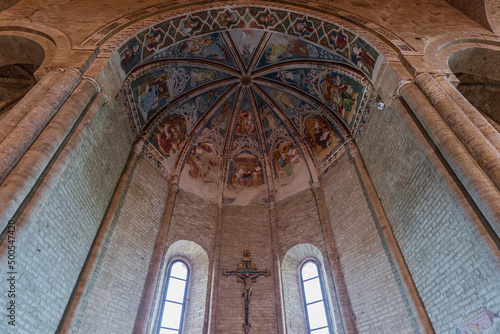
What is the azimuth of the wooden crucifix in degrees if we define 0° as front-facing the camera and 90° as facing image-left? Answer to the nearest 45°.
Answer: approximately 0°
